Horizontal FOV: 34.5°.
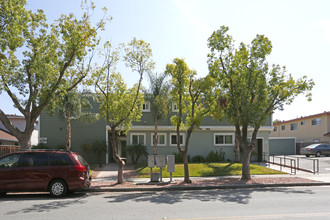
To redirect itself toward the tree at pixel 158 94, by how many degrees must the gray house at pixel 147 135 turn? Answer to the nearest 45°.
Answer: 0° — it already faces it

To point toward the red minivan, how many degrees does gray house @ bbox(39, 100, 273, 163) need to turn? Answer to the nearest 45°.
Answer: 0° — it already faces it

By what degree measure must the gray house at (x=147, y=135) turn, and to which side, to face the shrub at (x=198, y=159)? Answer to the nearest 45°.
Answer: approximately 90° to its left

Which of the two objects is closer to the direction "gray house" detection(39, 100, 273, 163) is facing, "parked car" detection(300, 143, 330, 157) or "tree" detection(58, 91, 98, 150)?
the tree

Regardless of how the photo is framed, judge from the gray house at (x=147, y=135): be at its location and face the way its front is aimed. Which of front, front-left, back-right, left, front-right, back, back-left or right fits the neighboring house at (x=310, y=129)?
back-left

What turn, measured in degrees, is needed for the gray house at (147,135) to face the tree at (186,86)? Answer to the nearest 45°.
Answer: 0° — it already faces it

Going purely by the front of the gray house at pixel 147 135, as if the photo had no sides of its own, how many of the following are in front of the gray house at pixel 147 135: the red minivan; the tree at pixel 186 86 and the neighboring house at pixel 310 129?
2

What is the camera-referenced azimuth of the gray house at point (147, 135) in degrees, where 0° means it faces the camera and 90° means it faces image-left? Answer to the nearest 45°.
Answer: approximately 0°

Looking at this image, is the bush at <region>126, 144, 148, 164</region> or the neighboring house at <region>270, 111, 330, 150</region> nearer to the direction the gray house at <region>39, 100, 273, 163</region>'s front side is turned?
the bush
